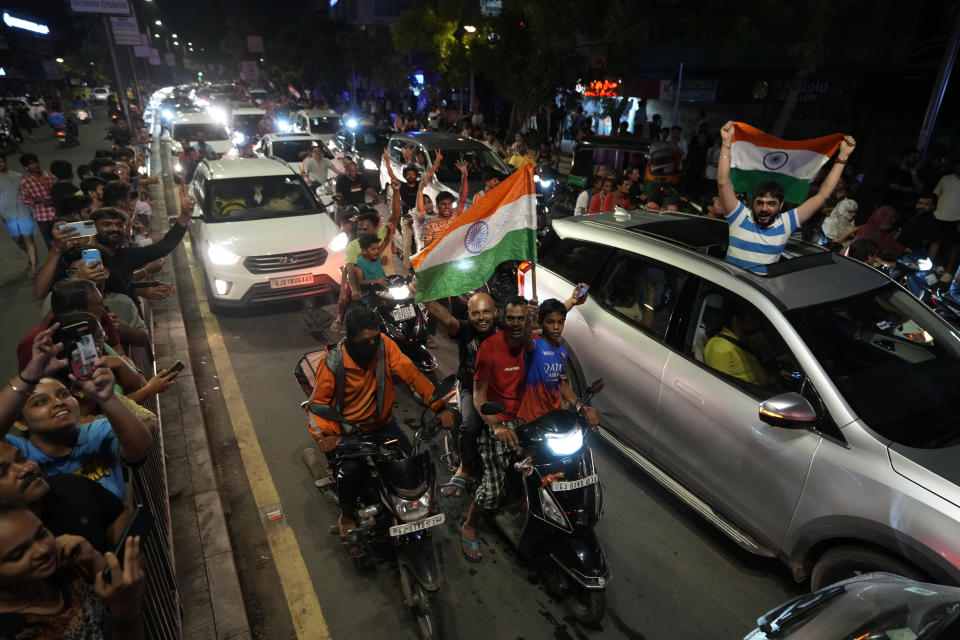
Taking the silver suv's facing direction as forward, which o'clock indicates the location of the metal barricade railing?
The metal barricade railing is roughly at 3 o'clock from the silver suv.

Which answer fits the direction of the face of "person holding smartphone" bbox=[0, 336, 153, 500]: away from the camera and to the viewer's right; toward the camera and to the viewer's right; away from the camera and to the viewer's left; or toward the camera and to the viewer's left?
toward the camera and to the viewer's right

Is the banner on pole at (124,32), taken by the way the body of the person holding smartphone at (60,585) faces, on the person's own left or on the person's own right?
on the person's own left

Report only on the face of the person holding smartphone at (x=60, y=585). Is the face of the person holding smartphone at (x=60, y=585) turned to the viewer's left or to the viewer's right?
to the viewer's right

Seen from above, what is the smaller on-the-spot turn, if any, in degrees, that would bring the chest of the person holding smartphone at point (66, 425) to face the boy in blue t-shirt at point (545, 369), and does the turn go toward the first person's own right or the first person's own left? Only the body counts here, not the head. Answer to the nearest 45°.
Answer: approximately 45° to the first person's own left

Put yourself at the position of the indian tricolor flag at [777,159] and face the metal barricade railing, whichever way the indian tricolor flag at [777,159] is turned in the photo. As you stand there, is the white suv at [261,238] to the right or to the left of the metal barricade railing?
right

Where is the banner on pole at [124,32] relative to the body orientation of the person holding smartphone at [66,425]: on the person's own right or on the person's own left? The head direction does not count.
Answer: on the person's own left

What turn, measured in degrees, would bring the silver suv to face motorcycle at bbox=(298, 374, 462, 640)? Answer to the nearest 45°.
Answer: approximately 90° to its right

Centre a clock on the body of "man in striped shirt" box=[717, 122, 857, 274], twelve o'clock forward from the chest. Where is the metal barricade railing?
The metal barricade railing is roughly at 1 o'clock from the man in striped shirt.

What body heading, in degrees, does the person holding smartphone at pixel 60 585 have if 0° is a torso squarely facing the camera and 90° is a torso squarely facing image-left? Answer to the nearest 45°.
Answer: approximately 315°
